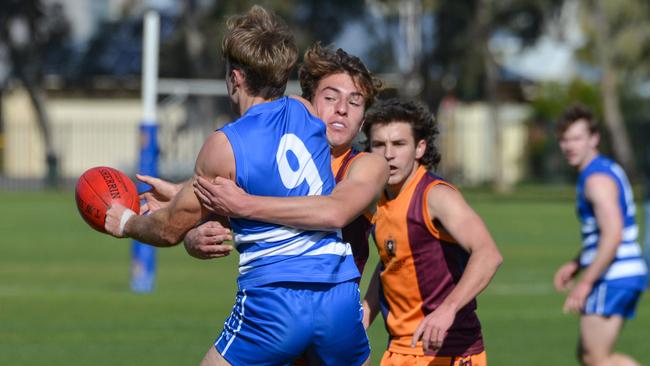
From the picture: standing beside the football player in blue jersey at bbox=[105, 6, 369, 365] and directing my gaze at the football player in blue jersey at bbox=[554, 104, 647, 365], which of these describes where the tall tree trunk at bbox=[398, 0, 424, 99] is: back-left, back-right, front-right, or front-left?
front-left

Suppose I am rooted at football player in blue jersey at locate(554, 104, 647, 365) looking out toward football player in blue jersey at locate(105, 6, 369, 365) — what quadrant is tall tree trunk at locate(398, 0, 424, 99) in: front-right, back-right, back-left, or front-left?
back-right

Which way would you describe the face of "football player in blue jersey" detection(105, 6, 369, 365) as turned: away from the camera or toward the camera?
away from the camera

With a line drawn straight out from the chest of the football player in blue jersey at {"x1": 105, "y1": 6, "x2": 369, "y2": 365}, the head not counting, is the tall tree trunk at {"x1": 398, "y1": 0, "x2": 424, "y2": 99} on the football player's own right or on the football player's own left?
on the football player's own right

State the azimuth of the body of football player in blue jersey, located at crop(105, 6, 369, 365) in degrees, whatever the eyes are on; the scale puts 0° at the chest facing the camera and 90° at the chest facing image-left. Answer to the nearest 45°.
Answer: approximately 135°

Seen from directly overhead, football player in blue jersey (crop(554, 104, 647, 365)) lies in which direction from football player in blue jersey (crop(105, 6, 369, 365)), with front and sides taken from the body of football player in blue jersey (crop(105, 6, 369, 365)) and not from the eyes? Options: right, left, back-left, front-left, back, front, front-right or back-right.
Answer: right
